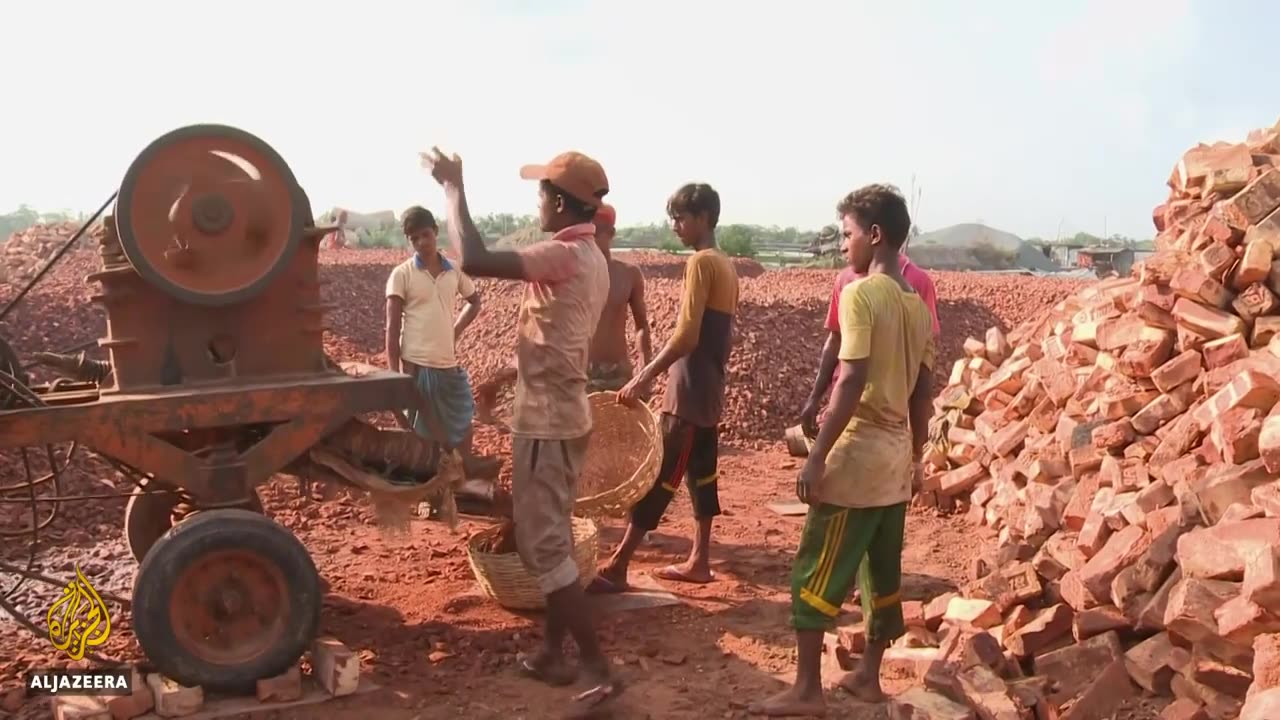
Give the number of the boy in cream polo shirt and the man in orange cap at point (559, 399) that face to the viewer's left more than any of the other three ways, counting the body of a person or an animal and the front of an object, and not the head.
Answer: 1

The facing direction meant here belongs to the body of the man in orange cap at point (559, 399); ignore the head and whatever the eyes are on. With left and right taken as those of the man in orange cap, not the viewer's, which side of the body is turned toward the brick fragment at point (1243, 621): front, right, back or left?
back

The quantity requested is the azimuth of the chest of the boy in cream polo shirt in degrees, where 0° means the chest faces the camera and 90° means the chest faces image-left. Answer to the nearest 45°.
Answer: approximately 0°

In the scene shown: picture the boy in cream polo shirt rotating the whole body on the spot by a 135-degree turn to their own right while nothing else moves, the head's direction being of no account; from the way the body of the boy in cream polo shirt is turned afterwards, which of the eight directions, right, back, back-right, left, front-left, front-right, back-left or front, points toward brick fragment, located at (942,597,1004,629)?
back

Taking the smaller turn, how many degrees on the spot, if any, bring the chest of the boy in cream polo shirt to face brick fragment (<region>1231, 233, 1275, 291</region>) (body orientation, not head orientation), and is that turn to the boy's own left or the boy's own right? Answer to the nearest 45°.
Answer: approximately 90° to the boy's own left

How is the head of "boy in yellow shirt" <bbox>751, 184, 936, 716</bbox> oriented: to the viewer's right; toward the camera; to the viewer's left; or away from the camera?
to the viewer's left

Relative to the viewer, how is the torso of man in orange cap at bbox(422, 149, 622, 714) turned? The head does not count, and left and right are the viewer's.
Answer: facing to the left of the viewer
